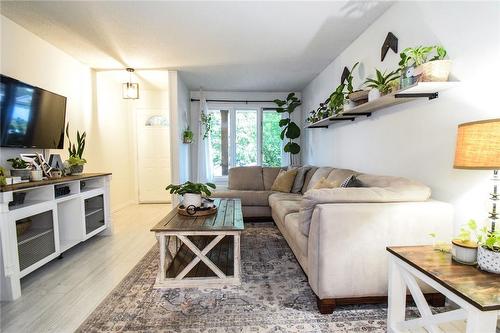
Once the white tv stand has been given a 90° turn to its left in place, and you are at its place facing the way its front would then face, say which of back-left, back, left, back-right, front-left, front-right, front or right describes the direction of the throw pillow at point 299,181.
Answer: front-right

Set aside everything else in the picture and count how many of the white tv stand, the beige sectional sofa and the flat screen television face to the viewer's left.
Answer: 1

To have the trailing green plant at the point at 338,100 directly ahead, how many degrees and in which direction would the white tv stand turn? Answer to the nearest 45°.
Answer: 0° — it already faces it

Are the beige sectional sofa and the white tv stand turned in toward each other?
yes

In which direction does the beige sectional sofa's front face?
to the viewer's left

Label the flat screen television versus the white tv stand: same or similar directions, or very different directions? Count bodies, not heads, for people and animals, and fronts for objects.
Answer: same or similar directions

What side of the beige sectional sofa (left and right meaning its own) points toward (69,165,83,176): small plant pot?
front

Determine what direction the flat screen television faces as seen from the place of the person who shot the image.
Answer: facing the viewer and to the right of the viewer

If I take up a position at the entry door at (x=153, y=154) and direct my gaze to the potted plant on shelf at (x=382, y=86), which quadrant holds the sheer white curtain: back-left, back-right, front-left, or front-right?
front-left

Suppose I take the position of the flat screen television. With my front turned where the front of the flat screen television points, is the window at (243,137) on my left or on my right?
on my left

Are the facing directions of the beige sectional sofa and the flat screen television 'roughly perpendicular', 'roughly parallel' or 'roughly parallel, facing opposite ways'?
roughly parallel, facing opposite ways
